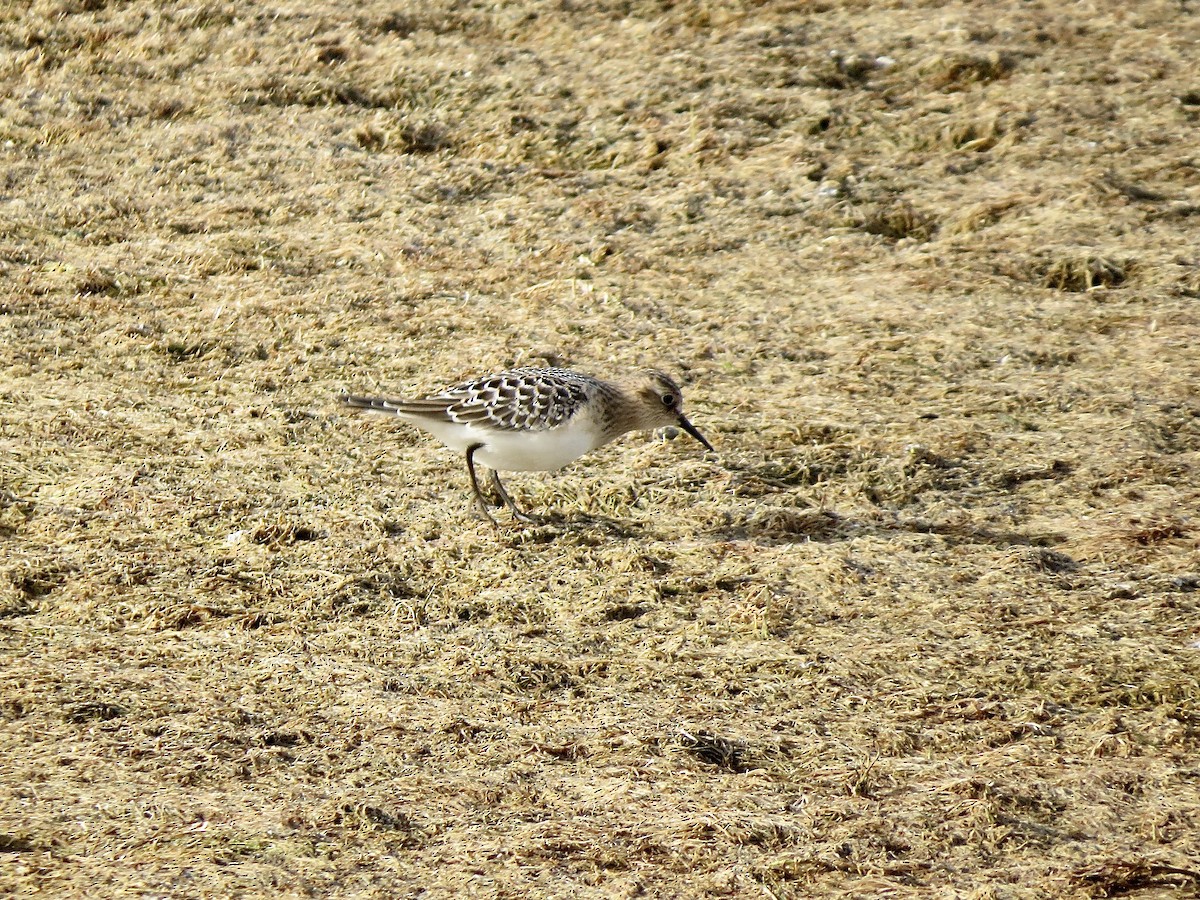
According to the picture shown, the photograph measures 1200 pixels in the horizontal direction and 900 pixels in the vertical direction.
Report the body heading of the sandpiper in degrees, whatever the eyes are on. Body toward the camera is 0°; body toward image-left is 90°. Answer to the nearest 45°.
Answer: approximately 270°
